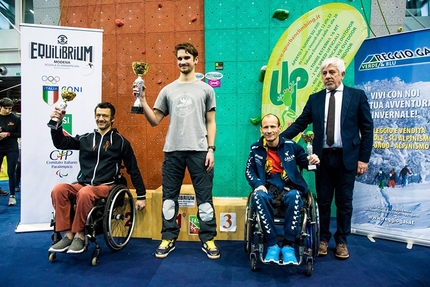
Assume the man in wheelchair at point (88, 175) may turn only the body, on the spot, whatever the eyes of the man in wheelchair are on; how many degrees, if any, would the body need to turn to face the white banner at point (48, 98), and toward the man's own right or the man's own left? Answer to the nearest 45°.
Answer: approximately 90° to the man's own right

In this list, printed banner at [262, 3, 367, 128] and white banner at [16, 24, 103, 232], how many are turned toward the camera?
2

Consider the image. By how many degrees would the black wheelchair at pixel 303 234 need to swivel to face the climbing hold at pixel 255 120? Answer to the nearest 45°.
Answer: approximately 180°

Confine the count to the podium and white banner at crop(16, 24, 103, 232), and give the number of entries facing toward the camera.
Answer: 2

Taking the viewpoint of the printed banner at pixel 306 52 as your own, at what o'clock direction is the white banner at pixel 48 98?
The white banner is roughly at 2 o'clock from the printed banner.

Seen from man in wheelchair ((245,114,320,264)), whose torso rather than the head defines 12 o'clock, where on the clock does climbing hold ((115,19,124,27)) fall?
The climbing hold is roughly at 4 o'clock from the man in wheelchair.

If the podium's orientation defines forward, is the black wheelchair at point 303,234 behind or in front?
in front
